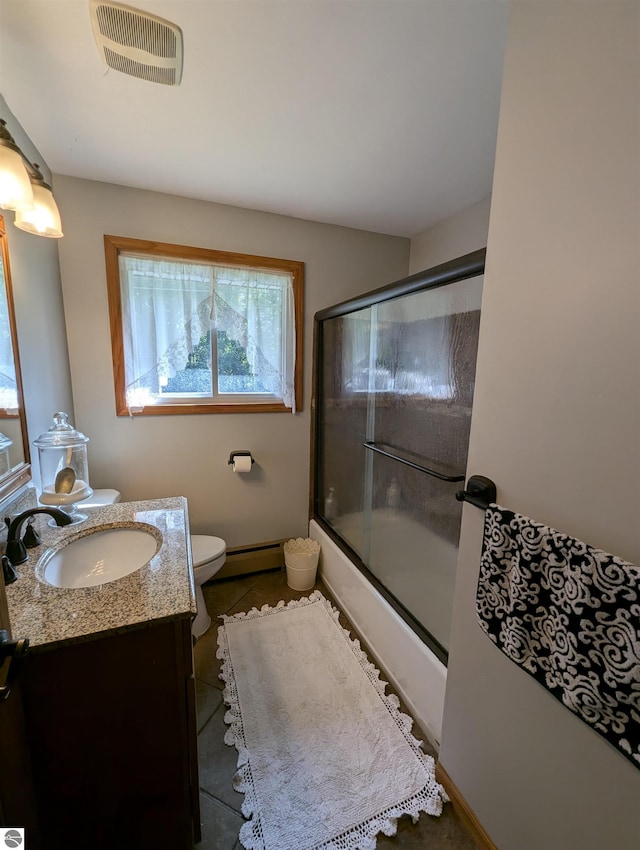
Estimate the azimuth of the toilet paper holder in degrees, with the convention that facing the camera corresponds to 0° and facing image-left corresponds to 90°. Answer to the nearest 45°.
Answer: approximately 0°

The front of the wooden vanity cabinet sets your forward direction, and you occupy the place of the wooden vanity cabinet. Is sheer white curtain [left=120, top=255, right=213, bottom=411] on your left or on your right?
on your left

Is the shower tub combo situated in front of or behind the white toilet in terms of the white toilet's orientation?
in front

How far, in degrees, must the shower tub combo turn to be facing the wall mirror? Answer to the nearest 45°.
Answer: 0° — it already faces it

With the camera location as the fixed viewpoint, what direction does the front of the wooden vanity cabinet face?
facing to the right of the viewer

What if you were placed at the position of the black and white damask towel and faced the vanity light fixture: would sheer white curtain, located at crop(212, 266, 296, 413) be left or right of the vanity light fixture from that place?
right

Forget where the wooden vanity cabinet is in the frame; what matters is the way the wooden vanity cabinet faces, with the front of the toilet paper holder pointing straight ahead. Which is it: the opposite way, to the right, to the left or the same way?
to the left

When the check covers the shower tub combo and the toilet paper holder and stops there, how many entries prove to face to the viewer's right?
0

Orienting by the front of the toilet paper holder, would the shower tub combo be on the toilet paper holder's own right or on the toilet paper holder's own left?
on the toilet paper holder's own left

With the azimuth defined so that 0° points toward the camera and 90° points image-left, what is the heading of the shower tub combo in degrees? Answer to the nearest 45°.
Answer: approximately 45°
